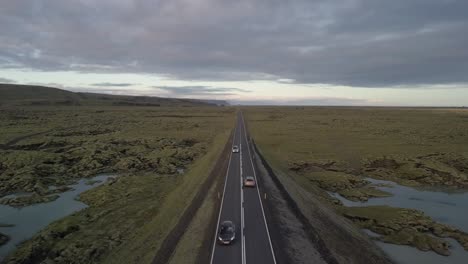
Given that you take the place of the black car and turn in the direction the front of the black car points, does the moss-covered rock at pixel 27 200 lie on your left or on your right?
on your right

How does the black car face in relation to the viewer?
toward the camera
